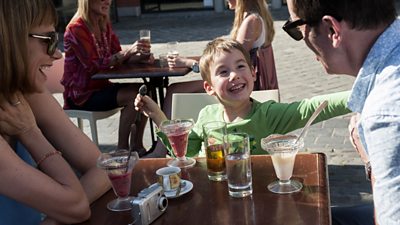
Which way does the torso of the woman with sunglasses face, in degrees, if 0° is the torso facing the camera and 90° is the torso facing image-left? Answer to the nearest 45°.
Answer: approximately 270°

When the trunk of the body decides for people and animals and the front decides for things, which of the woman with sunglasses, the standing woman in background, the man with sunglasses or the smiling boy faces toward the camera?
the smiling boy

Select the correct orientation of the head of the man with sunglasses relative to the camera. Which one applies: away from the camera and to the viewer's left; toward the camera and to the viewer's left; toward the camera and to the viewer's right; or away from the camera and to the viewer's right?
away from the camera and to the viewer's left

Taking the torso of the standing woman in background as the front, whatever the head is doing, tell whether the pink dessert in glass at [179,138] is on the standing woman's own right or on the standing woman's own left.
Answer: on the standing woman's own left

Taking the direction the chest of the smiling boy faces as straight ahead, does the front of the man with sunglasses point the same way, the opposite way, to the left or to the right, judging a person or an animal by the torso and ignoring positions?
to the right

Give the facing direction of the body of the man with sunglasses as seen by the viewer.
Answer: to the viewer's left

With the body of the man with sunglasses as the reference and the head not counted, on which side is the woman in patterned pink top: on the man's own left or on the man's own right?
on the man's own right

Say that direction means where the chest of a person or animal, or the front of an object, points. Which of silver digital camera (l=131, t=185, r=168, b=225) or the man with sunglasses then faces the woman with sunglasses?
the man with sunglasses

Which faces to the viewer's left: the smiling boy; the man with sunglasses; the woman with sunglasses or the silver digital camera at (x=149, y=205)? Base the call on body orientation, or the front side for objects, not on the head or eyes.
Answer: the man with sunglasses
